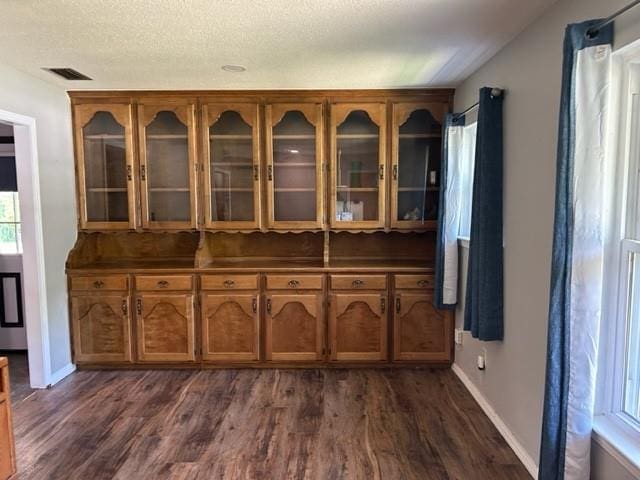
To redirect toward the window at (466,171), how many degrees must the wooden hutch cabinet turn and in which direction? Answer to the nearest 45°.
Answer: approximately 90° to its left

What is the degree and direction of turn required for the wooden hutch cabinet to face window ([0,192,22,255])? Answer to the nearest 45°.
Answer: approximately 90° to its right

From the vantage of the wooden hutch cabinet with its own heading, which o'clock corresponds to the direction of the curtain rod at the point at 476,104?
The curtain rod is roughly at 10 o'clock from the wooden hutch cabinet.

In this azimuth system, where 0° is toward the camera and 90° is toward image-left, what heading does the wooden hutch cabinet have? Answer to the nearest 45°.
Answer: approximately 0°

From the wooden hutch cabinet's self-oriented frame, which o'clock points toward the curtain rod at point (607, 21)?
The curtain rod is roughly at 11 o'clock from the wooden hutch cabinet.

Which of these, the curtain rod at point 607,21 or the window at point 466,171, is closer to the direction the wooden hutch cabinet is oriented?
the curtain rod

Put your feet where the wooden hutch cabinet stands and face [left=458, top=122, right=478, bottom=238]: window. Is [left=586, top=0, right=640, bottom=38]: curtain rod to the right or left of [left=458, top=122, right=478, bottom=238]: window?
right
